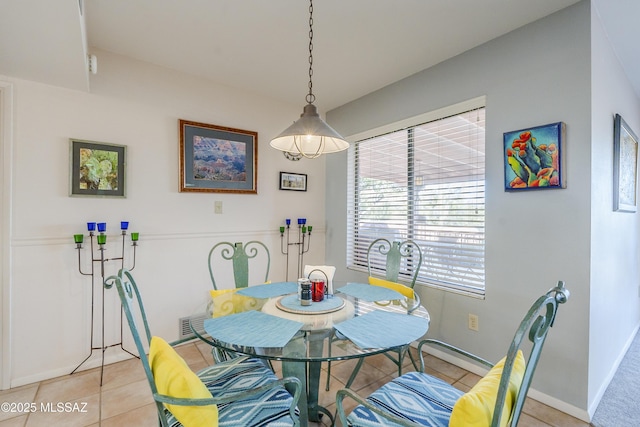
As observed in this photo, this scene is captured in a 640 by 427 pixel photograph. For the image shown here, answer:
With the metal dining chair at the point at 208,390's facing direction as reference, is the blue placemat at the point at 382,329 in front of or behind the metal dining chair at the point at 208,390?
in front

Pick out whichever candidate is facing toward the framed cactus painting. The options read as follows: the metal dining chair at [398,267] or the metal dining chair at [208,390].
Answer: the metal dining chair at [208,390]

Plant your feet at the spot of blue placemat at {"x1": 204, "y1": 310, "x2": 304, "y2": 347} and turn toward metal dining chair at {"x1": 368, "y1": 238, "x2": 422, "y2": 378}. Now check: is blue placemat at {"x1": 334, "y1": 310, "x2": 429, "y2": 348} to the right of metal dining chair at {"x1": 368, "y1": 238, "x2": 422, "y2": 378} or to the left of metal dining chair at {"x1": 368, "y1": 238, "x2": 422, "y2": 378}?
right

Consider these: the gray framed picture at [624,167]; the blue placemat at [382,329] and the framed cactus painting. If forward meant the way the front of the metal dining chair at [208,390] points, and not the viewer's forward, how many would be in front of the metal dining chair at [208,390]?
3

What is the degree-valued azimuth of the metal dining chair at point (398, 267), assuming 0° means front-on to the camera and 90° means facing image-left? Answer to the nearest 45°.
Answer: approximately 45°

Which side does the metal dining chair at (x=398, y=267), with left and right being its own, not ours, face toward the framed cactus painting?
left

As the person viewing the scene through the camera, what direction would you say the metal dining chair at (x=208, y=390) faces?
facing to the right of the viewer

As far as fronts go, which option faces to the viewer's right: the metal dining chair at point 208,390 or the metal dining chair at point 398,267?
the metal dining chair at point 208,390

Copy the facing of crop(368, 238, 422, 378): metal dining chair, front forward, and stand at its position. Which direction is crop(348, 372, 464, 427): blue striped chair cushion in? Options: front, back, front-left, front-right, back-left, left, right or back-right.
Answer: front-left

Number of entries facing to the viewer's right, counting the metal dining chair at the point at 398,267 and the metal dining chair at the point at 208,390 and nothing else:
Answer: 1

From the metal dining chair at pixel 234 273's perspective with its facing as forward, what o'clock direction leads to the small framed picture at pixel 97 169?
The small framed picture is roughly at 5 o'clock from the metal dining chair.

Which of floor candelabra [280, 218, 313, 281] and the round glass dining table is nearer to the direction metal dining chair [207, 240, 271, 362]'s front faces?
the round glass dining table

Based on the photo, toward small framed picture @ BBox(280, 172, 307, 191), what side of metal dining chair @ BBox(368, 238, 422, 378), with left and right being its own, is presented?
right

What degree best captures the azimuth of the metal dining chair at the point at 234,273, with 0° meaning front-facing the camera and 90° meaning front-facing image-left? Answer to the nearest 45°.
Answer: approximately 315°

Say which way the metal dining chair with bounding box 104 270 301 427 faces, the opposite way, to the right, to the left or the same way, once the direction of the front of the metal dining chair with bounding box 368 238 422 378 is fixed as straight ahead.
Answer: the opposite way

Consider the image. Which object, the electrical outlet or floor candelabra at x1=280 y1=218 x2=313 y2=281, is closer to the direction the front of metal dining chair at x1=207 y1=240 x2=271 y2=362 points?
the electrical outlet
